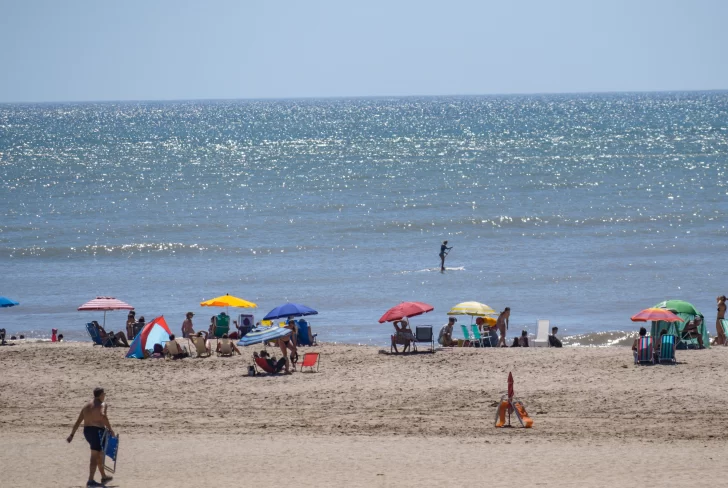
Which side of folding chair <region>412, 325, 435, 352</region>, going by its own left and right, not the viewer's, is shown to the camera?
back

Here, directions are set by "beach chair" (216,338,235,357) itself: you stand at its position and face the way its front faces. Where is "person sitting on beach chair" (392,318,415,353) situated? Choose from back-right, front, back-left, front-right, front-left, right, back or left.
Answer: right

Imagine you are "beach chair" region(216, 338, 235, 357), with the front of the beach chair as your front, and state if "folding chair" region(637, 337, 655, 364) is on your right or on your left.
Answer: on your right

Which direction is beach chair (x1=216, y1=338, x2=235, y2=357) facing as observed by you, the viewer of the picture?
facing away from the viewer

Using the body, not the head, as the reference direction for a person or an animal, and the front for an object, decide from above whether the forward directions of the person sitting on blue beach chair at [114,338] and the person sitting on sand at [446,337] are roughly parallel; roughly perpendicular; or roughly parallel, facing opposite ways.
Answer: roughly parallel

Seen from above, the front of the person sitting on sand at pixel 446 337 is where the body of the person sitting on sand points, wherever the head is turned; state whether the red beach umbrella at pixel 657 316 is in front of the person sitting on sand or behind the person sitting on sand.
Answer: in front

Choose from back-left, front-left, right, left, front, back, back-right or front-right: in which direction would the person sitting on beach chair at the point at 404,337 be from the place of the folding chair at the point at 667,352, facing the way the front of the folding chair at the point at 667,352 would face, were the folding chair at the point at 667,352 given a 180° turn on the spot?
right

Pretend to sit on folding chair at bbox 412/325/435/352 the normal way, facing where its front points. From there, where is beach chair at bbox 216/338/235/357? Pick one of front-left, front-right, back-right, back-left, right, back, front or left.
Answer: left

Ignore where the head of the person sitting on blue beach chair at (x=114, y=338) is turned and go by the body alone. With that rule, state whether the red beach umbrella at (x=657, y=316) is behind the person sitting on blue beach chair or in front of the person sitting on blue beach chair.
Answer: in front

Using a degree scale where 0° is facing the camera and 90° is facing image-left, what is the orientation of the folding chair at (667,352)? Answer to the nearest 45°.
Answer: approximately 180°

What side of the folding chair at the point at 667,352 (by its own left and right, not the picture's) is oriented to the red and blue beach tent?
left

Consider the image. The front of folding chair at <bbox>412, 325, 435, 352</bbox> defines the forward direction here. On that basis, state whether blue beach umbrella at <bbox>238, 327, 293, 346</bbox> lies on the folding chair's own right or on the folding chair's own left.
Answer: on the folding chair's own left
